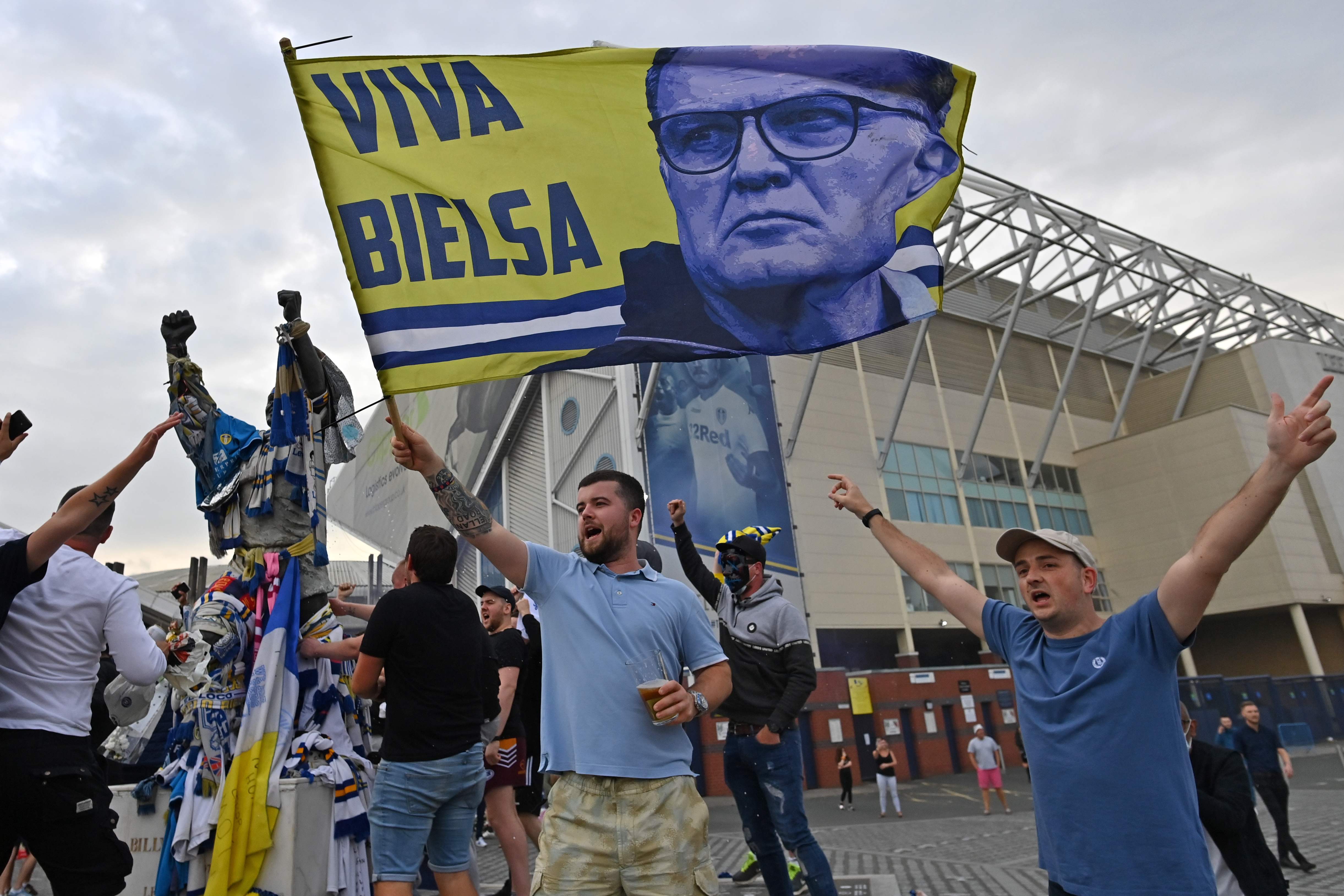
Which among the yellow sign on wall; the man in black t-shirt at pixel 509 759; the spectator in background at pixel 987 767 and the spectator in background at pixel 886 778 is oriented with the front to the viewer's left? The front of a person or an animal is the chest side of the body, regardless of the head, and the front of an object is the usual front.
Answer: the man in black t-shirt

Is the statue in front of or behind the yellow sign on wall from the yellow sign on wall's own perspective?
in front

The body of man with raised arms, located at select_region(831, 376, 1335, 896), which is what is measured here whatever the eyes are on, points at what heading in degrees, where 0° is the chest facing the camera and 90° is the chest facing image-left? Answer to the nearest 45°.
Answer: approximately 45°

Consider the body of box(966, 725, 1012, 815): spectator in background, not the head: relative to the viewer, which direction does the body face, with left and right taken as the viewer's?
facing the viewer

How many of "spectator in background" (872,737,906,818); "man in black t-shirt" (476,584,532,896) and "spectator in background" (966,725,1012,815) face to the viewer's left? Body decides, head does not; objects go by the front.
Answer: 1

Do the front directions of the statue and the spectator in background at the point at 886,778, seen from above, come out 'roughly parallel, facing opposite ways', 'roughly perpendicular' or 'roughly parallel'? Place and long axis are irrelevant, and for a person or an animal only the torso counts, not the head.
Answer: roughly parallel

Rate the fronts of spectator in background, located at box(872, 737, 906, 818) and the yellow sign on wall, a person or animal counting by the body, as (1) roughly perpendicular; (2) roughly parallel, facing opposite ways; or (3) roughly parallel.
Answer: roughly parallel

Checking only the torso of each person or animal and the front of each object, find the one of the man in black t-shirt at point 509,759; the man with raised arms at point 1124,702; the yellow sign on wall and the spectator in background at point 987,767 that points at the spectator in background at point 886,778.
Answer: the yellow sign on wall

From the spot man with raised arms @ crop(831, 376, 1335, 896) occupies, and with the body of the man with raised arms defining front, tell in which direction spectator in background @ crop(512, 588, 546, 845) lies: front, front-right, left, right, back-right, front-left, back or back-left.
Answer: right

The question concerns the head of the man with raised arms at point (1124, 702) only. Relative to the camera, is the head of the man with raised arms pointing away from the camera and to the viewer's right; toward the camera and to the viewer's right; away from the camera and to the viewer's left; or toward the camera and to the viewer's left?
toward the camera and to the viewer's left

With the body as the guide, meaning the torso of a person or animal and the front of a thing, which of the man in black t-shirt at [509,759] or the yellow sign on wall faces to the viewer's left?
the man in black t-shirt

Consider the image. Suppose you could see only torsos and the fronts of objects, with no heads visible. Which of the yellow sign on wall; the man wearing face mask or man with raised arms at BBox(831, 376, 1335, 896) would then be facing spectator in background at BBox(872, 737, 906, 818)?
the yellow sign on wall

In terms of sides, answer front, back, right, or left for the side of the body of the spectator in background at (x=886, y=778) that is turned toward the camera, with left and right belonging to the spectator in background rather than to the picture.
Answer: front

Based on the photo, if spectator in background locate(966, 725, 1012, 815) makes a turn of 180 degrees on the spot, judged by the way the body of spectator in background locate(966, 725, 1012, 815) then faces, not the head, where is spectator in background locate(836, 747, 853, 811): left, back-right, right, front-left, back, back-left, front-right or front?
front-left

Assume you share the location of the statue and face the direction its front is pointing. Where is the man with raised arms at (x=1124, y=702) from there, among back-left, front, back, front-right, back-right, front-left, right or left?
left

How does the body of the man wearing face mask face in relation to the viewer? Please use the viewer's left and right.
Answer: facing the viewer and to the left of the viewer

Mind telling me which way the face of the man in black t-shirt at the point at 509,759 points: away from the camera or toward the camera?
toward the camera
